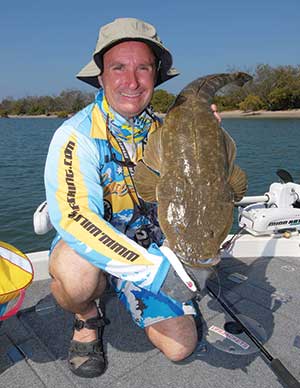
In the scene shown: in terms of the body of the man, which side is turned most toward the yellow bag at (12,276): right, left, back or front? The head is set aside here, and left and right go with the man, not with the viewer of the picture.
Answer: right

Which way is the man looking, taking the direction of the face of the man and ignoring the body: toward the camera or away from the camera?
toward the camera

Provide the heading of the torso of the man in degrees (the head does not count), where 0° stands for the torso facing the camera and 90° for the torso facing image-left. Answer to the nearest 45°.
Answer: approximately 315°

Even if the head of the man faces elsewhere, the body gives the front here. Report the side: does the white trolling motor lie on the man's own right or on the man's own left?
on the man's own left
